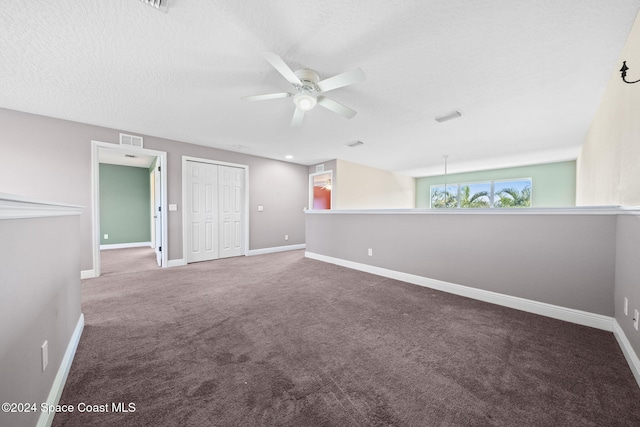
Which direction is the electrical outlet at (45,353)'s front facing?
to the viewer's right

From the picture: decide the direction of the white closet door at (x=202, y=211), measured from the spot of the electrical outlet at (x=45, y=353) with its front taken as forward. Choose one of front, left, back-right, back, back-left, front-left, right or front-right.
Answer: front-left

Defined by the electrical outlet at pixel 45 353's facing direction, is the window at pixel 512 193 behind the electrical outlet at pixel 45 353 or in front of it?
in front

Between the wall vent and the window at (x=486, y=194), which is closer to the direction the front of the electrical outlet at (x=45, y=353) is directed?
the window

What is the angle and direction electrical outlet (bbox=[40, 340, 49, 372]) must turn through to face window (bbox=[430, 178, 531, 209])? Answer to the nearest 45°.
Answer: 0° — it already faces it

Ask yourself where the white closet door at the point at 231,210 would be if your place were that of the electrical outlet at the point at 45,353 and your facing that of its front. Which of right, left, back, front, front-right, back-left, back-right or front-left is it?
front-left

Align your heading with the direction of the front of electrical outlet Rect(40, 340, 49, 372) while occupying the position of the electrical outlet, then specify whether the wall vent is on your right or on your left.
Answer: on your left

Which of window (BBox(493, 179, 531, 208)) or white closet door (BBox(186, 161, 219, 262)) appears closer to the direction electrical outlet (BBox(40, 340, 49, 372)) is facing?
the window
